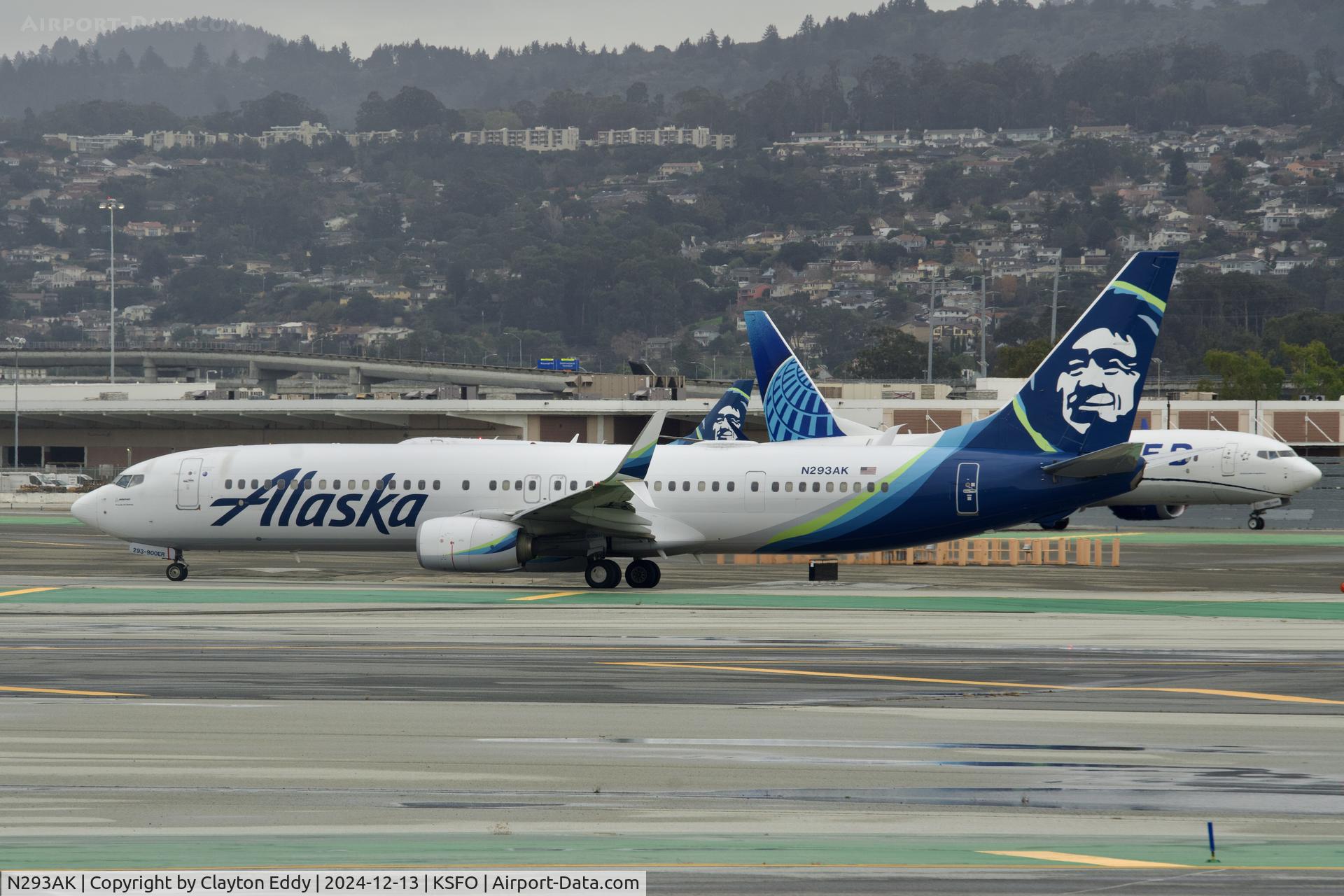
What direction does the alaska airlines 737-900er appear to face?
to the viewer's left
